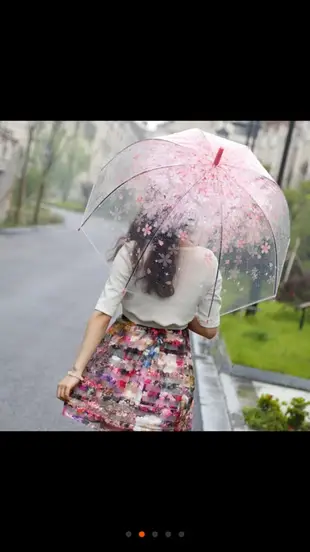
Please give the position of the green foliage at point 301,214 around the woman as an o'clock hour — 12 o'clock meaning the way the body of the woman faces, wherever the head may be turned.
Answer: The green foliage is roughly at 1 o'clock from the woman.

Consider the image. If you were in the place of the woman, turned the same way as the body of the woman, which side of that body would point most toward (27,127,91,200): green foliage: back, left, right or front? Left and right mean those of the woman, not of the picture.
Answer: front

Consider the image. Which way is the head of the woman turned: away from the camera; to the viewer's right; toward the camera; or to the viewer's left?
away from the camera

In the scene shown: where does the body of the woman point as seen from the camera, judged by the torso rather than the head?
away from the camera
